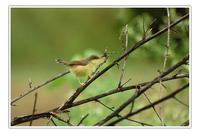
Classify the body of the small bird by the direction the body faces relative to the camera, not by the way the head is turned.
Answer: to the viewer's right
